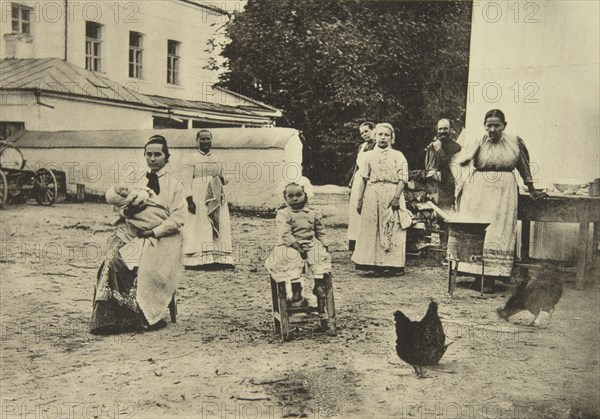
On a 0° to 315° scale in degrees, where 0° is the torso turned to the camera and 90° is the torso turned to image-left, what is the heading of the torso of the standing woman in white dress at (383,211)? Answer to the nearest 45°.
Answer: approximately 0°

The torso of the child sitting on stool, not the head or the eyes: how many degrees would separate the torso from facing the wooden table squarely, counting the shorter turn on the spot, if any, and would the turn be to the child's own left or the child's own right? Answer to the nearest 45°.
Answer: approximately 90° to the child's own left

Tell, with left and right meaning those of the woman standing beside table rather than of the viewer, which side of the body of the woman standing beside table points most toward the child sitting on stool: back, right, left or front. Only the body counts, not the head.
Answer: right

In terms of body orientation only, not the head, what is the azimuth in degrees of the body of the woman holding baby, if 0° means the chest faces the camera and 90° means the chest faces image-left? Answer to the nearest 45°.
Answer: approximately 45°

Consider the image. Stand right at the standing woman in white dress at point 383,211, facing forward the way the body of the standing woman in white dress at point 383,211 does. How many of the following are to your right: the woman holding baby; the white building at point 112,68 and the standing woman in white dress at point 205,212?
3

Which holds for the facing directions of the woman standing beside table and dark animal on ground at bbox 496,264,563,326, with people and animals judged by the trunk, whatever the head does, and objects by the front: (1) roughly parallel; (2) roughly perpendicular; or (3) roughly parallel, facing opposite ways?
roughly perpendicular

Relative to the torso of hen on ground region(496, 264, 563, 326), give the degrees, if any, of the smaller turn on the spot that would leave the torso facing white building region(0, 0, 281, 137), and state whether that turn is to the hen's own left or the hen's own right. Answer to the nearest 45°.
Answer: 0° — it already faces it

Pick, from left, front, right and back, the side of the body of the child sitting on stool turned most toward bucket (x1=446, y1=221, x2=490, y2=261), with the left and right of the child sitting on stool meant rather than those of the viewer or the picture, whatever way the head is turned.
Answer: left
